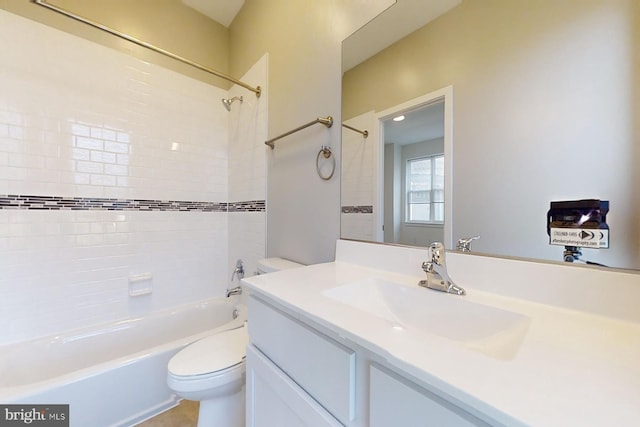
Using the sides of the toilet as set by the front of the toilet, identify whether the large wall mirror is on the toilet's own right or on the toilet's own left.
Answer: on the toilet's own left

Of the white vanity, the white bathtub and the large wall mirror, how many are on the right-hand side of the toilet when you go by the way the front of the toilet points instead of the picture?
1

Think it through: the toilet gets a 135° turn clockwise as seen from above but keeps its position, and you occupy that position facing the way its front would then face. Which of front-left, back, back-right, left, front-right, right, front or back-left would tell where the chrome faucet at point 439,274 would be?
back-right

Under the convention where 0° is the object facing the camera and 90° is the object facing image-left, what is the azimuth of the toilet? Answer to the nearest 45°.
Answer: approximately 45°

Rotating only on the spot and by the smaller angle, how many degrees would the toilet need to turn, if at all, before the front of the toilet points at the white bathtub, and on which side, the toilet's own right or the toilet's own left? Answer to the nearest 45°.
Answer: approximately 90° to the toilet's own right

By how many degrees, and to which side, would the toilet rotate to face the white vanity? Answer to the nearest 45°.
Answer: approximately 90° to its left
